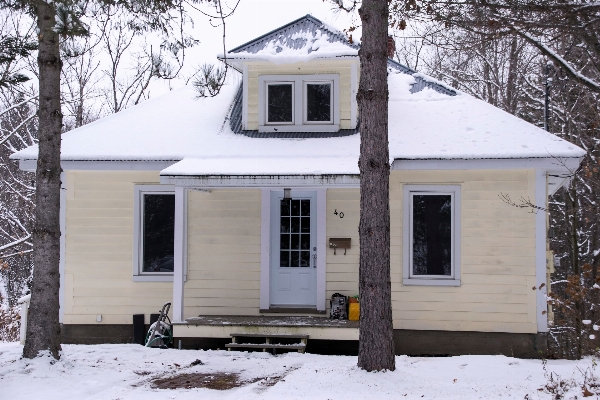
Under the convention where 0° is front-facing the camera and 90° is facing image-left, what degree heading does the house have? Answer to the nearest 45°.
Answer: approximately 0°

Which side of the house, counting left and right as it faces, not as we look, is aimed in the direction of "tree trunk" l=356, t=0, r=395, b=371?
front
